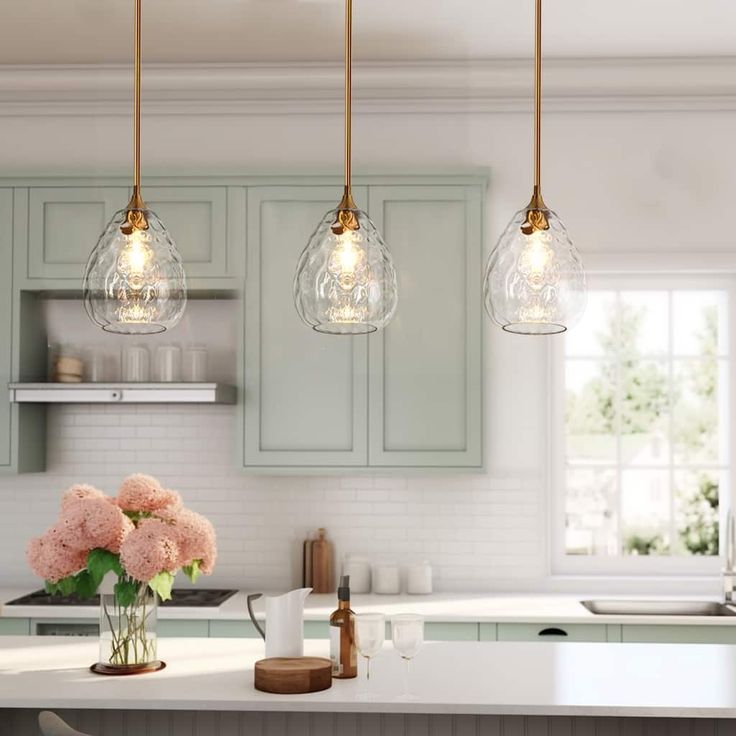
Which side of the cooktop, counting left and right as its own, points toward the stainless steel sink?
left

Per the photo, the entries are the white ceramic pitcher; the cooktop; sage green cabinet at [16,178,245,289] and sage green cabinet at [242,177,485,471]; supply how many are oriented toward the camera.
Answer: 3

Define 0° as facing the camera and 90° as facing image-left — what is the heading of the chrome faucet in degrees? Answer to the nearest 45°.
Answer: approximately 0°

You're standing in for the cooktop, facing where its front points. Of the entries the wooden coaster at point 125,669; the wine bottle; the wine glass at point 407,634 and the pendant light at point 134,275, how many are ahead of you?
4

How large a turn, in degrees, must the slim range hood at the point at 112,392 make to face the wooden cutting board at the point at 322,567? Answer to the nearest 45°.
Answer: approximately 90° to its left

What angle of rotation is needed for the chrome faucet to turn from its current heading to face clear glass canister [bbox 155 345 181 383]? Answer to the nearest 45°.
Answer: approximately 90° to its right

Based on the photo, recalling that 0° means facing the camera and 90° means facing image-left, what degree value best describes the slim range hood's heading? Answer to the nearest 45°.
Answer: approximately 0°

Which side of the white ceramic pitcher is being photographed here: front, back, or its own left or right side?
right
